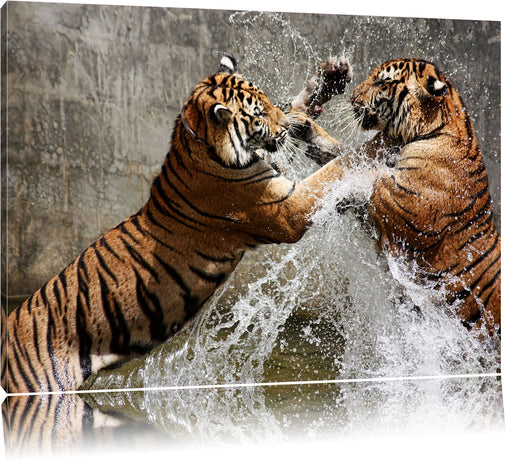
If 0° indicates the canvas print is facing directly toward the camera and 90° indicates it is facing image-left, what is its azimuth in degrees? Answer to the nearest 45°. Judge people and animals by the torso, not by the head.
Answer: approximately 315°
